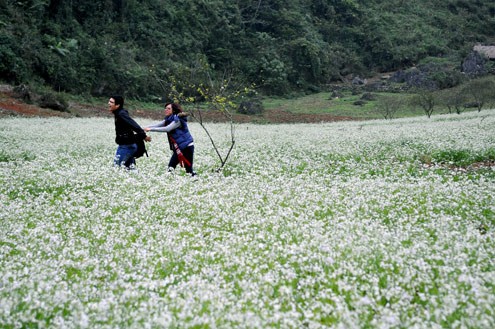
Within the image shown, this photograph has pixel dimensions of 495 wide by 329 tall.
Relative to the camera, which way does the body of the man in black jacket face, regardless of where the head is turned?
to the viewer's left

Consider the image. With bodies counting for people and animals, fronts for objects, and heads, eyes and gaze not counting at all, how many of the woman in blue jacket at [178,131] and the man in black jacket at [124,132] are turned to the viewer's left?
2

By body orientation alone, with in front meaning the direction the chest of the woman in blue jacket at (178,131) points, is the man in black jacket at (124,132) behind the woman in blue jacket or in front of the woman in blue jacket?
in front

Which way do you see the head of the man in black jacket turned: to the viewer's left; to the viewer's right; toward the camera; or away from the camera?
to the viewer's left

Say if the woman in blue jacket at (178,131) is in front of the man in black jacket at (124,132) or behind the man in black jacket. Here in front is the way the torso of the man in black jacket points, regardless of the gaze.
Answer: behind

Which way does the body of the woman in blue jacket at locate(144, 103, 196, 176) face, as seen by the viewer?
to the viewer's left
